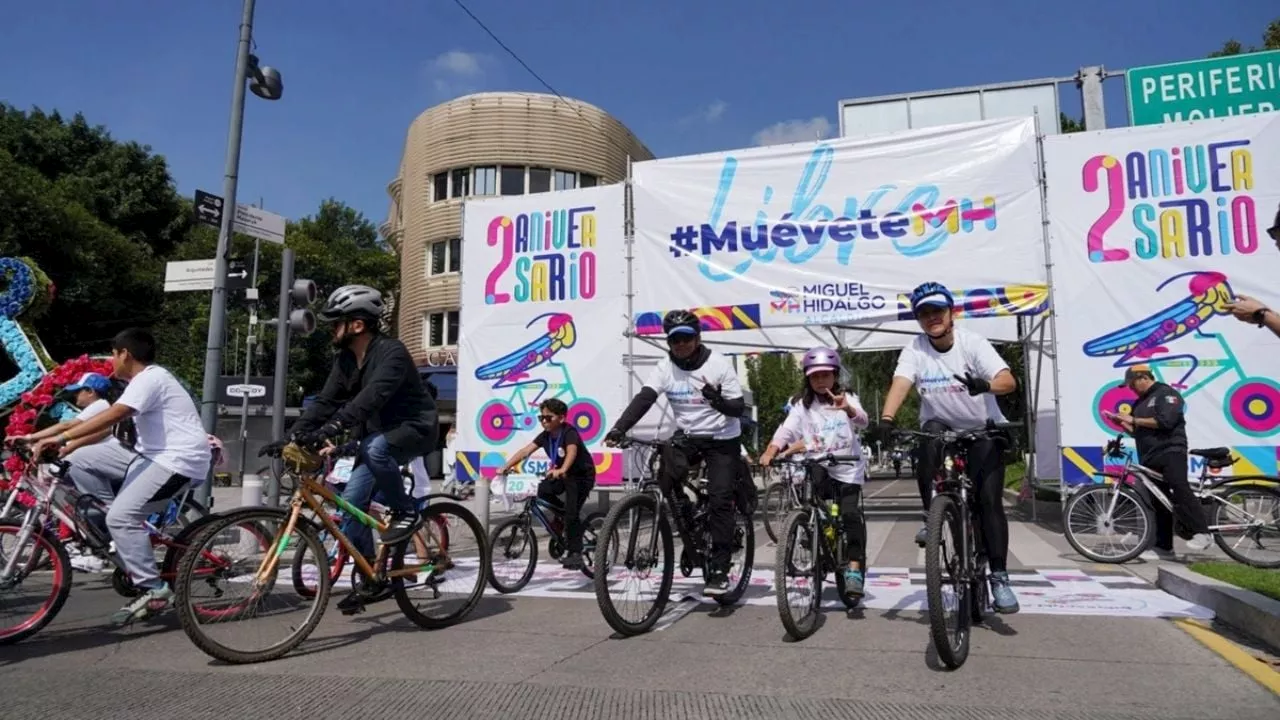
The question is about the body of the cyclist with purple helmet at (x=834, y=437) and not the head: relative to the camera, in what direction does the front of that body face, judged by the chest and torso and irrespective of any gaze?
toward the camera

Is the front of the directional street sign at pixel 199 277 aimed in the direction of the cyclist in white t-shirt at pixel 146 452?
yes

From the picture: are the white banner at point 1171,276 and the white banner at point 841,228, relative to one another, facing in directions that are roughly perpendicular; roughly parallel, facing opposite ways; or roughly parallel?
roughly parallel

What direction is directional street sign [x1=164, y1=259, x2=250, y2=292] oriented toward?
toward the camera

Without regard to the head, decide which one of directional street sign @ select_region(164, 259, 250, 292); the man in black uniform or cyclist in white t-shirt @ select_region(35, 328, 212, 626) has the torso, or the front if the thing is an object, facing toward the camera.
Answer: the directional street sign

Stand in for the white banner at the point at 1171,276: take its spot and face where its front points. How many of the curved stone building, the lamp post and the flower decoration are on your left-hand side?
0

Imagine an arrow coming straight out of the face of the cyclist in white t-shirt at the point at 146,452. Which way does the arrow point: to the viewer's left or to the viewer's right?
to the viewer's left

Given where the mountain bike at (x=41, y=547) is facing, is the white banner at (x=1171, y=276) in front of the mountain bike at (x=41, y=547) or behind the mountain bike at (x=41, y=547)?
behind

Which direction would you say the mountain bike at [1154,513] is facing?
to the viewer's left

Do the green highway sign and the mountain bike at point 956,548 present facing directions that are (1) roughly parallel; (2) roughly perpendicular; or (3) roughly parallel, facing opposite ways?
roughly parallel

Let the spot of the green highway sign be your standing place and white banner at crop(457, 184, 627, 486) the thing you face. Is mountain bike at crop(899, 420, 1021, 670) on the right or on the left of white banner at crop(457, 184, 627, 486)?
left

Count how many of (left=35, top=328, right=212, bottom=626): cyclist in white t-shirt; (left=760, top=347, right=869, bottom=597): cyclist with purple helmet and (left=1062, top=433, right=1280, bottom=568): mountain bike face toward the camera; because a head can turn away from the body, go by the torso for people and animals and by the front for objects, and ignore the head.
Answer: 1

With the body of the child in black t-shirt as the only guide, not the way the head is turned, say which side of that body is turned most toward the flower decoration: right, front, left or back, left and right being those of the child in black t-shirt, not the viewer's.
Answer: right

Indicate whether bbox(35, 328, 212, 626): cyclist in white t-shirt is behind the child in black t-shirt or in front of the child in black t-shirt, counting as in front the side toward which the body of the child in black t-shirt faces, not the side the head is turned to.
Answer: in front

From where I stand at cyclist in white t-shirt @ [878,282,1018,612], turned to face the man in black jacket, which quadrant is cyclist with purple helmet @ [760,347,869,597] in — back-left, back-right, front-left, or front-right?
front-right

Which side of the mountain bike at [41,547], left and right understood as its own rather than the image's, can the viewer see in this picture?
left

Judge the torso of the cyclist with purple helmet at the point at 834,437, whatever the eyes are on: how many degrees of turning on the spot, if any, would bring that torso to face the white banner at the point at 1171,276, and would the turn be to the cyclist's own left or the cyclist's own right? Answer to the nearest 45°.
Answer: approximately 135° to the cyclist's own left

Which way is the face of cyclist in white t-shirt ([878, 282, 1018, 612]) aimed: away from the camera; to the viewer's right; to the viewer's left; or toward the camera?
toward the camera
